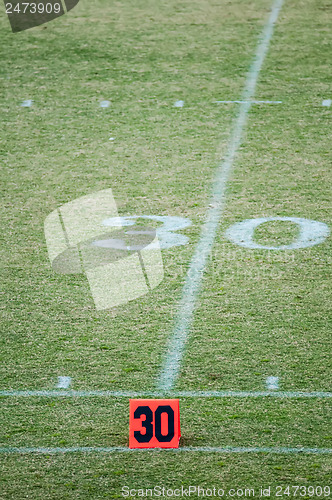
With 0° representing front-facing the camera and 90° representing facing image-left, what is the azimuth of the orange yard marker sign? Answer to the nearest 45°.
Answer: approximately 0°
